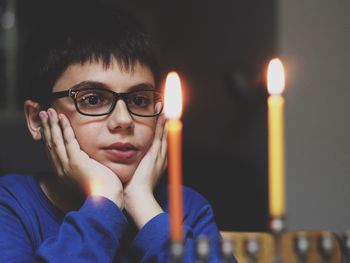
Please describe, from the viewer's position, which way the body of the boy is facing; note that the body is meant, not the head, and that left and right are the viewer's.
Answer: facing the viewer and to the right of the viewer
